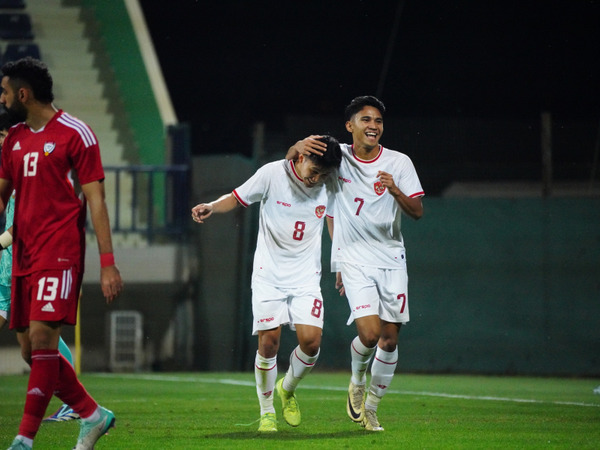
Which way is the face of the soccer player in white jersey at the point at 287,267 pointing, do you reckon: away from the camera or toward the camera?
toward the camera

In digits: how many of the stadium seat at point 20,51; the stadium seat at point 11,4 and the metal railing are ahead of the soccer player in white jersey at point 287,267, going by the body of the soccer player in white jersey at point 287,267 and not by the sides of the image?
0

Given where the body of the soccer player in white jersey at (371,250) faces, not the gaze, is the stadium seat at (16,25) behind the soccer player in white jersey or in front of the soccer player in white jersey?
behind

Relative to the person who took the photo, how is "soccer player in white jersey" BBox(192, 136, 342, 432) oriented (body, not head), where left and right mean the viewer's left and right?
facing the viewer

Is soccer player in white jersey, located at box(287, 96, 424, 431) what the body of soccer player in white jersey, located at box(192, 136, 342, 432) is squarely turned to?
no

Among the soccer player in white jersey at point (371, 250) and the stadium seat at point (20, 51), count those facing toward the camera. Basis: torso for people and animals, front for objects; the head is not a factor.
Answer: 2

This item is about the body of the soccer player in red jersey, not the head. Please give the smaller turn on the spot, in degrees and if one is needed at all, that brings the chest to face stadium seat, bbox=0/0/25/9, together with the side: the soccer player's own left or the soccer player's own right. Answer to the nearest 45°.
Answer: approximately 135° to the soccer player's own right

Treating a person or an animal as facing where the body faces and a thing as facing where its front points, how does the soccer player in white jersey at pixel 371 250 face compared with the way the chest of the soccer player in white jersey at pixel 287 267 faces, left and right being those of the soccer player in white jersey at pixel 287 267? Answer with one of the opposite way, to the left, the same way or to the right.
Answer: the same way

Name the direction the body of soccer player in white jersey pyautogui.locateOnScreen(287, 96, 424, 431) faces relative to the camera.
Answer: toward the camera

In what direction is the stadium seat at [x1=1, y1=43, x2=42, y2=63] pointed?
toward the camera

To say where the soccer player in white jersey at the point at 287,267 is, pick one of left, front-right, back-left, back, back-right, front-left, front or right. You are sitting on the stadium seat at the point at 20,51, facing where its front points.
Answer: front

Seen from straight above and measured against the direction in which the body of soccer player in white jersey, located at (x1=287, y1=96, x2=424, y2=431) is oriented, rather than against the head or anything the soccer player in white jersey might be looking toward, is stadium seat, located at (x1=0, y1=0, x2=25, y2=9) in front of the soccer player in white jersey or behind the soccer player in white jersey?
behind
